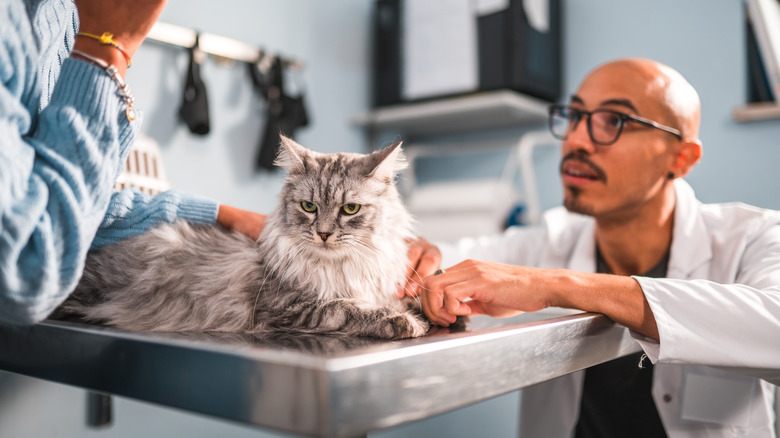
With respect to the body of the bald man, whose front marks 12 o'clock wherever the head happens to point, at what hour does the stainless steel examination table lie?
The stainless steel examination table is roughly at 11 o'clock from the bald man.

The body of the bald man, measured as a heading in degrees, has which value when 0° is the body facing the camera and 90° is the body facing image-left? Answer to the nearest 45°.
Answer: approximately 45°

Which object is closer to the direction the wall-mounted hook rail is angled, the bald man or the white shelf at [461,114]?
the bald man

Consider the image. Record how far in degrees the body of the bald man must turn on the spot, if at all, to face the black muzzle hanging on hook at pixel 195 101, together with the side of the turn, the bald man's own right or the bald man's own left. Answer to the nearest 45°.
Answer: approximately 45° to the bald man's own right

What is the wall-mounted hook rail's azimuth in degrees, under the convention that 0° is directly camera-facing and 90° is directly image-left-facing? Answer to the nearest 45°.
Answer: approximately 315°

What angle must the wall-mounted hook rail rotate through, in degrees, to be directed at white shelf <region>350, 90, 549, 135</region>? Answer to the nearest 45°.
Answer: approximately 45° to its left

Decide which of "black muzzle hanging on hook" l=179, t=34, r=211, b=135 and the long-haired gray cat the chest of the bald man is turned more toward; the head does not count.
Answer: the long-haired gray cat

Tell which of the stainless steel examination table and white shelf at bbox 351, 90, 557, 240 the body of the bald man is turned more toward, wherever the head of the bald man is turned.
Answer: the stainless steel examination table
